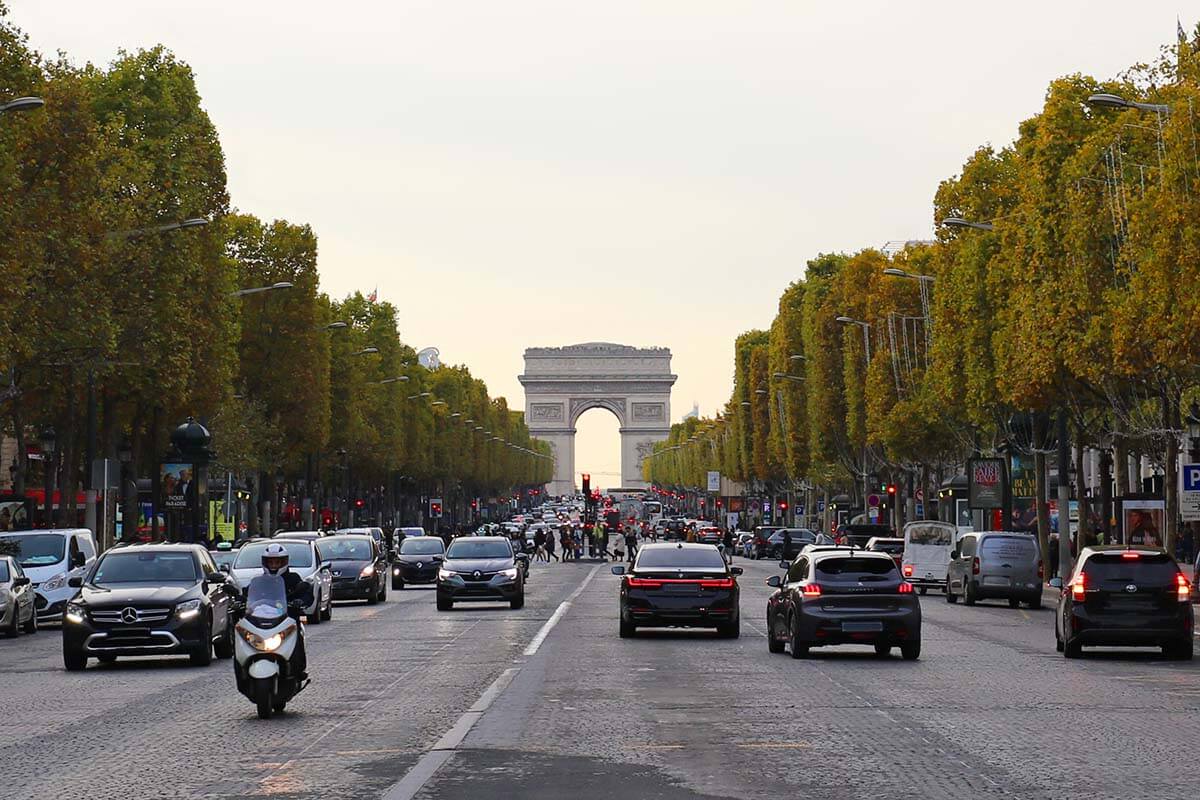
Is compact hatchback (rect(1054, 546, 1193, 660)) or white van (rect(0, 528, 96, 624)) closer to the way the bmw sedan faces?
the white van

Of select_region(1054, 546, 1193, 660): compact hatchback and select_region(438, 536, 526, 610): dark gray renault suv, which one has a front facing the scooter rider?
the dark gray renault suv

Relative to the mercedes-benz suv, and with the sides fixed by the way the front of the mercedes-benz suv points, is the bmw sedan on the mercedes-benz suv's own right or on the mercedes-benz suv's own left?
on the mercedes-benz suv's own left

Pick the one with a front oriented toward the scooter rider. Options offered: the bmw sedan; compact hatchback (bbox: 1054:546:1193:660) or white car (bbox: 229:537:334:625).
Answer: the white car

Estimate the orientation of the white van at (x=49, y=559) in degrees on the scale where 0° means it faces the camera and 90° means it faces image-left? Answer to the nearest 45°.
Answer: approximately 45°

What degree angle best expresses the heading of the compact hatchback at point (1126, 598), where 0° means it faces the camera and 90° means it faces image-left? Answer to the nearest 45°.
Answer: approximately 180°

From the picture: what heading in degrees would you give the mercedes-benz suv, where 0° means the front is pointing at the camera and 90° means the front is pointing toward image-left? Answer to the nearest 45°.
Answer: approximately 0°

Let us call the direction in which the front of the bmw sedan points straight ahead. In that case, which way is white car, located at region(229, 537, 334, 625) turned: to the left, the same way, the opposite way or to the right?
the opposite way

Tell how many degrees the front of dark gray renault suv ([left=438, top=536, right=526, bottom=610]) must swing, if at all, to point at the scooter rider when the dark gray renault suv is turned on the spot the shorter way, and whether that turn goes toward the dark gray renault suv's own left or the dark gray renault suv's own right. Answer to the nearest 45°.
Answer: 0° — it already faces them

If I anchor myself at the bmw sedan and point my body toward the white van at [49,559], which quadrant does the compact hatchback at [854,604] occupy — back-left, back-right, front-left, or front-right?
back-left

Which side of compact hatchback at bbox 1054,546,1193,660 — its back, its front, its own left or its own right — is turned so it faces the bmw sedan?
left

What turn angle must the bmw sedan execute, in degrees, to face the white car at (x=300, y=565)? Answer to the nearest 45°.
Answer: approximately 45° to its left

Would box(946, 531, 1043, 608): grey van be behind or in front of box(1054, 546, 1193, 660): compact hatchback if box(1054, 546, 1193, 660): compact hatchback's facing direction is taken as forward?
in front

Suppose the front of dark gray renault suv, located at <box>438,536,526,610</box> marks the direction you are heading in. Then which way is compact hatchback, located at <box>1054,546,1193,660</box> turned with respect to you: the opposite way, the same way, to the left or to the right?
the opposite way

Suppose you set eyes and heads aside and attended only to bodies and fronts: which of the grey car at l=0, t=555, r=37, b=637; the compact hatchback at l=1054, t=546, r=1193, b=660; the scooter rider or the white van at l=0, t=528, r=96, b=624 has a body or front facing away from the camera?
the compact hatchback

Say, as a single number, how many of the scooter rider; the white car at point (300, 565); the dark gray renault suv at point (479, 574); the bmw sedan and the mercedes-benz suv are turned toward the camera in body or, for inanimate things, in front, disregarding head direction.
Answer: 4
